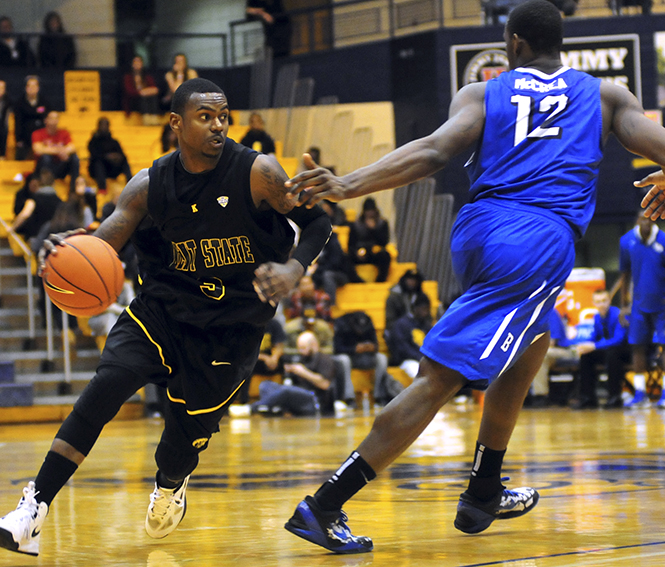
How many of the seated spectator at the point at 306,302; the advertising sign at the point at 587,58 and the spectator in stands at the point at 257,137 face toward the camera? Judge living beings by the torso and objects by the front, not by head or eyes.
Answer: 3

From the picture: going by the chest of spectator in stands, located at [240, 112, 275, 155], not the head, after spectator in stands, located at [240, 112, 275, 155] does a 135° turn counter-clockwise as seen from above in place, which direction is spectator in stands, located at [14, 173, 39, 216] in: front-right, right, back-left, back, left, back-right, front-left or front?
back

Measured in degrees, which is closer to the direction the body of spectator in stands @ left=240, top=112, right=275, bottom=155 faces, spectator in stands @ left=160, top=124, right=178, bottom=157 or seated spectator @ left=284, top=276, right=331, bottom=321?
the seated spectator

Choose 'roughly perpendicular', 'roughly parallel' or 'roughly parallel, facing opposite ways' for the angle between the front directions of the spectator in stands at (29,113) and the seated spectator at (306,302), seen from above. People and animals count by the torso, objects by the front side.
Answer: roughly parallel

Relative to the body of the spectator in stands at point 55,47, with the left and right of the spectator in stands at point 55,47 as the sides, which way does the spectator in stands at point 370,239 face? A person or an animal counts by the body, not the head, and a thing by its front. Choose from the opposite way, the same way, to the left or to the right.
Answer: the same way

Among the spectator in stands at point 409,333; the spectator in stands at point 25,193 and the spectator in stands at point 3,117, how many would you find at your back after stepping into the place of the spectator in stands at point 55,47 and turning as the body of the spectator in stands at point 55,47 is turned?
0

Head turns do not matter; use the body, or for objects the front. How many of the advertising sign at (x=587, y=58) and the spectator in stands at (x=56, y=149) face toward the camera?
2

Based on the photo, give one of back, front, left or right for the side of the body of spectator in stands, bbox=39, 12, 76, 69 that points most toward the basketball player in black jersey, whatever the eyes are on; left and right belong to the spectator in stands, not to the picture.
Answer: front

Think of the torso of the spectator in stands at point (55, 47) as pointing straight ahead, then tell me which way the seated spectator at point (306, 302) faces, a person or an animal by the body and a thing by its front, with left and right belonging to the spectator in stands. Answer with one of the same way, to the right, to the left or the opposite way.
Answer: the same way

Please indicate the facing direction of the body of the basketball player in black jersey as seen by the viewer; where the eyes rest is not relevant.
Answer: toward the camera

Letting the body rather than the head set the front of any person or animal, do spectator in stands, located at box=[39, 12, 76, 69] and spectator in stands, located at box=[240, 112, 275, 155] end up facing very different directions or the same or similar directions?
same or similar directions

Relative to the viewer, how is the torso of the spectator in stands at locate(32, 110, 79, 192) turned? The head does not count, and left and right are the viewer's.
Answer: facing the viewer

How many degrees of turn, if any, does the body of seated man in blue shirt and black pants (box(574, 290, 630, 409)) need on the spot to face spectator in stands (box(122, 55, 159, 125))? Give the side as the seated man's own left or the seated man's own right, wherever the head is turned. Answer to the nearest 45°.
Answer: approximately 90° to the seated man's own right

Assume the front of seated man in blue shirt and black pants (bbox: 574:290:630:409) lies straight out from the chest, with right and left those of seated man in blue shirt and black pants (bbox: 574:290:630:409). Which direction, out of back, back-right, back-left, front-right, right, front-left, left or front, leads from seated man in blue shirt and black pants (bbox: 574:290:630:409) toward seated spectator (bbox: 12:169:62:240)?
front-right

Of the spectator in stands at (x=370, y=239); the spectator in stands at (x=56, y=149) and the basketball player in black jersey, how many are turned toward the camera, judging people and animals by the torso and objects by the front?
3

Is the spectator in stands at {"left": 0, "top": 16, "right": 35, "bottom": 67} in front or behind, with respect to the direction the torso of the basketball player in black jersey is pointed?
behind

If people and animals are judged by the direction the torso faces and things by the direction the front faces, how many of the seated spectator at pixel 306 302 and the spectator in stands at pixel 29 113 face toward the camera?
2
